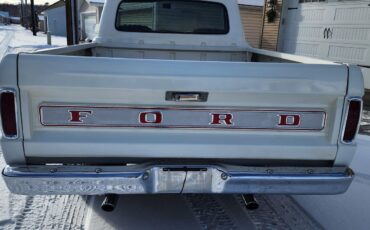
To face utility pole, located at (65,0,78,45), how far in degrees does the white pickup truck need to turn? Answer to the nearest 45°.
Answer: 0° — it already faces it

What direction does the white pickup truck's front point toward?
away from the camera

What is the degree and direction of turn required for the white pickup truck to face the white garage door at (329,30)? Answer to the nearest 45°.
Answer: approximately 45° to its right
